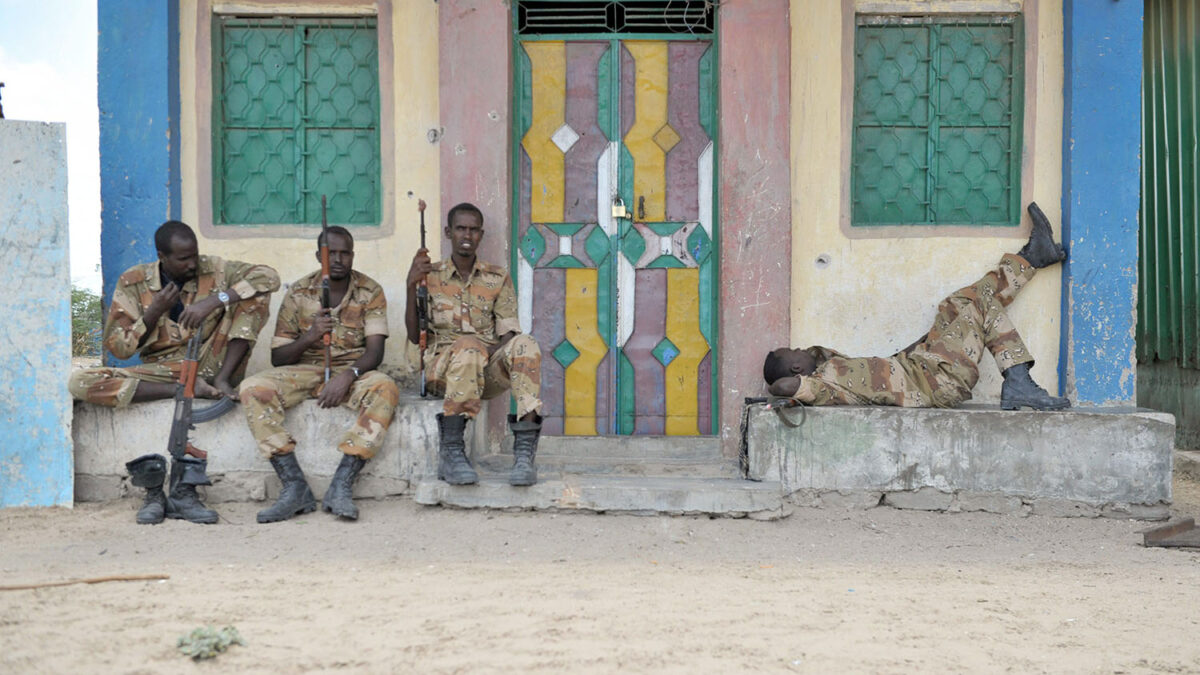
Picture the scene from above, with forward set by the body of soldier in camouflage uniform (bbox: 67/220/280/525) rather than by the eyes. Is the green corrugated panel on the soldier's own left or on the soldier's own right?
on the soldier's own left

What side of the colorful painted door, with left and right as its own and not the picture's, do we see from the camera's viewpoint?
front

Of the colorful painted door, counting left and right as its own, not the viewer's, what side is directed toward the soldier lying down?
left

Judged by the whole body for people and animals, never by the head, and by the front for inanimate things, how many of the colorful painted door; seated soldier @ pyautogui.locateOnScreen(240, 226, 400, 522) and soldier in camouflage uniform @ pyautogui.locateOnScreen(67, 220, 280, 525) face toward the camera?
3

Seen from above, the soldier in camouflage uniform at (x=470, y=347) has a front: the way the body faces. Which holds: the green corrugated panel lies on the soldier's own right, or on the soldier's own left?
on the soldier's own left

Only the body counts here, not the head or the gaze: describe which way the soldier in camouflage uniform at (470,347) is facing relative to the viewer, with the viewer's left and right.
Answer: facing the viewer

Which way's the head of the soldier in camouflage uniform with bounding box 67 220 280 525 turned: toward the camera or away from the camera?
toward the camera

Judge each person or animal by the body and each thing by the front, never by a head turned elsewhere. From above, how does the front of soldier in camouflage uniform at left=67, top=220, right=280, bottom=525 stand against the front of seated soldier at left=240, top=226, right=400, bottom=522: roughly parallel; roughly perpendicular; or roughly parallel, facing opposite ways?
roughly parallel

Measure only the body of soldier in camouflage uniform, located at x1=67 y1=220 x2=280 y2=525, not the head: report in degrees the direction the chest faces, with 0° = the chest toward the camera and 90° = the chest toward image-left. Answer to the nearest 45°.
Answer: approximately 0°

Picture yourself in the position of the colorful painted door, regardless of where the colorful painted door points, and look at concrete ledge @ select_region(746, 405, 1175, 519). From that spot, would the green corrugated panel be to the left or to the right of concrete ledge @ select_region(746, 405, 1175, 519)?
left

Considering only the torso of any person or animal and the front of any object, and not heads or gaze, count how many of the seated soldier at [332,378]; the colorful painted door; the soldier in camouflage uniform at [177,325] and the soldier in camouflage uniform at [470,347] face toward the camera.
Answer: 4

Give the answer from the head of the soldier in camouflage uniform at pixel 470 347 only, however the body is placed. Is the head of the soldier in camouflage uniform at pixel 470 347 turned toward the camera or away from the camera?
toward the camera

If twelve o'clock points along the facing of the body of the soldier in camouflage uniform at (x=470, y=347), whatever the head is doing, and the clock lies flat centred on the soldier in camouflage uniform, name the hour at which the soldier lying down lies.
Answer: The soldier lying down is roughly at 9 o'clock from the soldier in camouflage uniform.

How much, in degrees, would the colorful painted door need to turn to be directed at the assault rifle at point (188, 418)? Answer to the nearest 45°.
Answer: approximately 45° to its right
